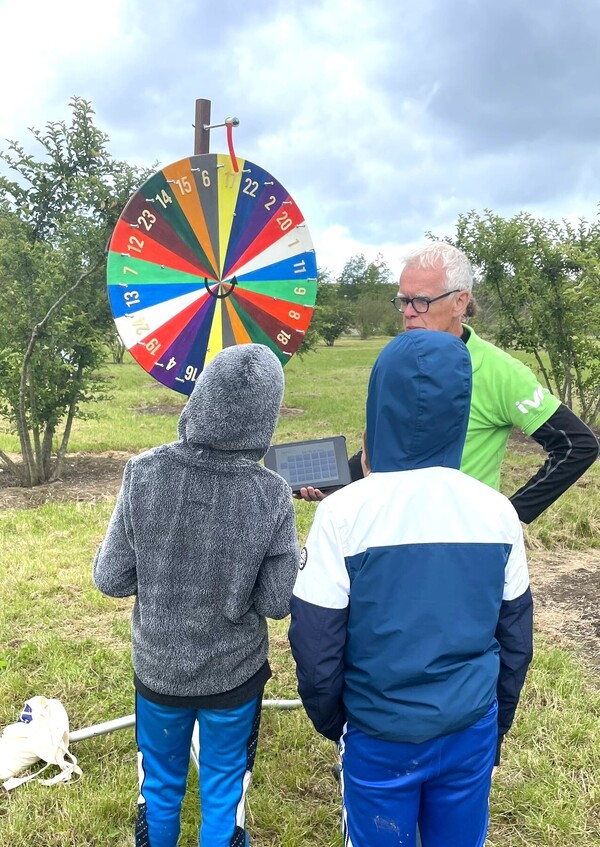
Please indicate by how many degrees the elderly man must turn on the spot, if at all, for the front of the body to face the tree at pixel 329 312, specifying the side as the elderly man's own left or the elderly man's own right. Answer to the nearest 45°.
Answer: approximately 135° to the elderly man's own right

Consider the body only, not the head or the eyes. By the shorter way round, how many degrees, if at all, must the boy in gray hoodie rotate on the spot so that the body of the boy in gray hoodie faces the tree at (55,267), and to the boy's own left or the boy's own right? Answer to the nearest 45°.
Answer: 0° — they already face it

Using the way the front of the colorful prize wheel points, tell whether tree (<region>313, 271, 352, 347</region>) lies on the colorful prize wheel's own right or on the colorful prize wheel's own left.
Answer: on the colorful prize wheel's own left

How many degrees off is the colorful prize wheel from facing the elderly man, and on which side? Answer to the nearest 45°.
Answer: approximately 45° to its left

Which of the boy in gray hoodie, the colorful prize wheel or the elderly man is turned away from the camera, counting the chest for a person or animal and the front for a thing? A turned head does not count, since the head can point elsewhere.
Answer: the boy in gray hoodie

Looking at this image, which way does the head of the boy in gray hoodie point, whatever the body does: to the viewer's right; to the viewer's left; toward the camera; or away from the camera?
away from the camera

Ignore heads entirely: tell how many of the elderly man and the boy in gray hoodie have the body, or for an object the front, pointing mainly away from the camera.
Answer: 1

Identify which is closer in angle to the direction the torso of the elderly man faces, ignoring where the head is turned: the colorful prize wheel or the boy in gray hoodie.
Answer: the boy in gray hoodie

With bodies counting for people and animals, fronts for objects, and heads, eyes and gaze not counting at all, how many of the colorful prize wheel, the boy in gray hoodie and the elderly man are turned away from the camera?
1

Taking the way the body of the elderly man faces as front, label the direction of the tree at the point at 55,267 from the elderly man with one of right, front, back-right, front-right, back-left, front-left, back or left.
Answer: right

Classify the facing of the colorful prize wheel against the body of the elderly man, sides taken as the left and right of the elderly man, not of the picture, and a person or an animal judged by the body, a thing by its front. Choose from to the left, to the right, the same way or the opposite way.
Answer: to the left

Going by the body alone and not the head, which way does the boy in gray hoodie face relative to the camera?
away from the camera

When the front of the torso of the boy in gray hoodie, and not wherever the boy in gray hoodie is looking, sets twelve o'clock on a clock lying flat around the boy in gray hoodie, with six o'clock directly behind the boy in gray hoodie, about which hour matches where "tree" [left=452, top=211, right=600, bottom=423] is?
The tree is roughly at 1 o'clock from the boy in gray hoodie.
